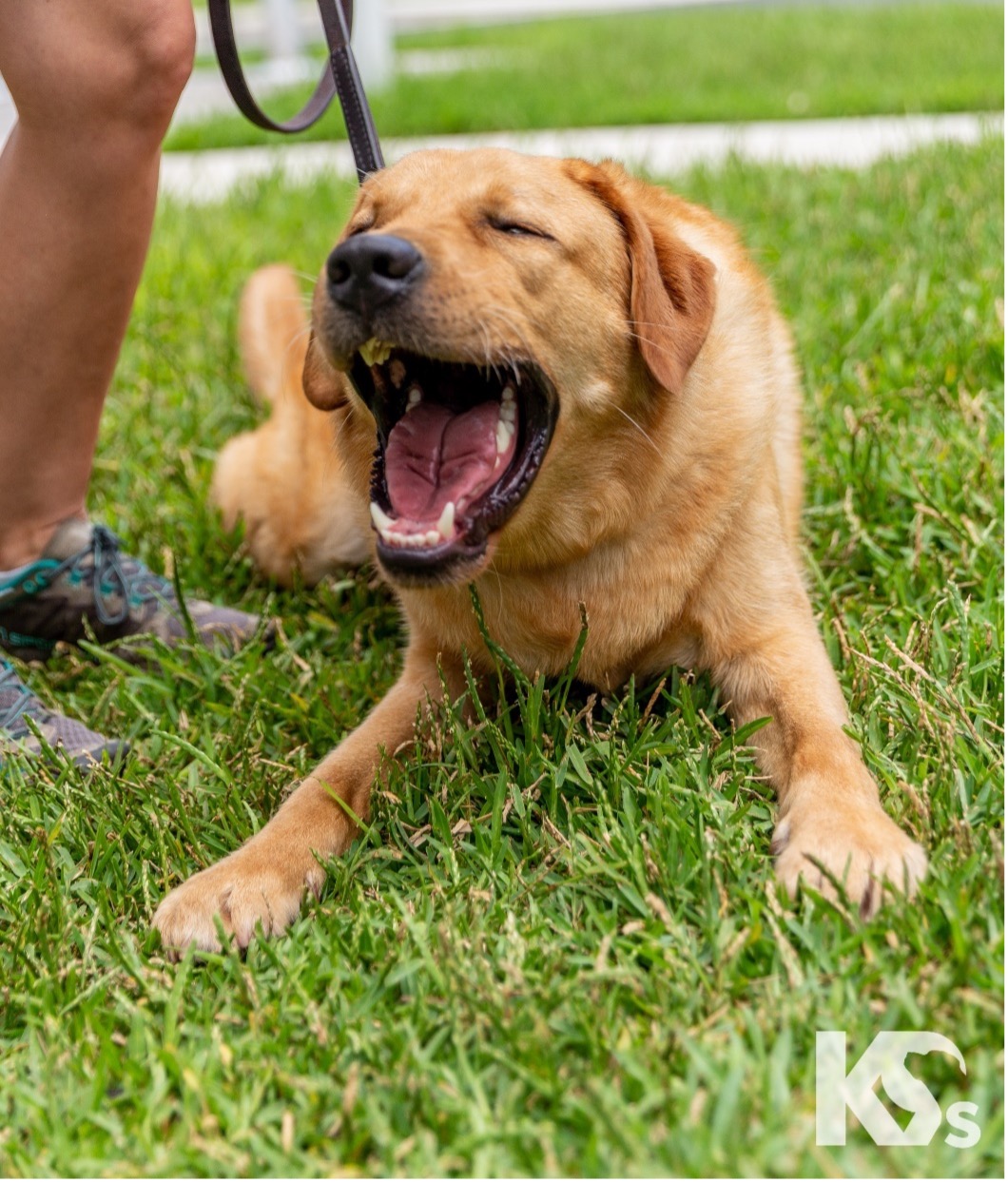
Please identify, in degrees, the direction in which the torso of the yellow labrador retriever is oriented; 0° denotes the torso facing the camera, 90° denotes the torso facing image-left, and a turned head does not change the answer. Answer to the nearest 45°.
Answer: approximately 0°
